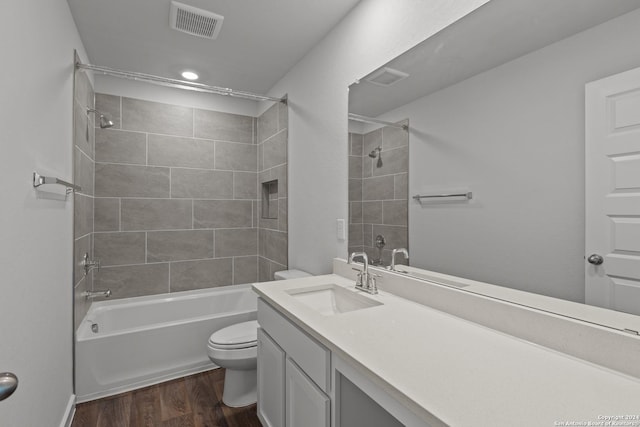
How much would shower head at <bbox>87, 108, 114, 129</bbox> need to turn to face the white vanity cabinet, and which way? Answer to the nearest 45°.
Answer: approximately 90° to its right

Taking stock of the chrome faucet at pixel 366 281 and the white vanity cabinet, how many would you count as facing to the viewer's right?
0

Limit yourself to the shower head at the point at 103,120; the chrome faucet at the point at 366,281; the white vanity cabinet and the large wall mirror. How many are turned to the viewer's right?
1

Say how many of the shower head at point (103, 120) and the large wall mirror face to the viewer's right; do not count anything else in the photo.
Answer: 1

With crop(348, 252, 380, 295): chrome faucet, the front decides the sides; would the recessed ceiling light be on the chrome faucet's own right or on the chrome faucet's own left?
on the chrome faucet's own right

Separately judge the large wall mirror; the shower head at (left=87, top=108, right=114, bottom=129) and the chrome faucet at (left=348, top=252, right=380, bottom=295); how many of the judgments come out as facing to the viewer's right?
1

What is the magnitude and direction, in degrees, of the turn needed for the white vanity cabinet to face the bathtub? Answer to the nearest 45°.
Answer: approximately 90° to its right

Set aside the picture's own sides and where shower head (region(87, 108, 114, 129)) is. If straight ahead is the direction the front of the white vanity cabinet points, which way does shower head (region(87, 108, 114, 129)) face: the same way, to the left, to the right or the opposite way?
the opposite way

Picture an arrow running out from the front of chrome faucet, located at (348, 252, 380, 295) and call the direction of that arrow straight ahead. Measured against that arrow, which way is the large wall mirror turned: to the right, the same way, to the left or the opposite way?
the same way

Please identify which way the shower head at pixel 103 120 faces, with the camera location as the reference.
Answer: facing to the right of the viewer

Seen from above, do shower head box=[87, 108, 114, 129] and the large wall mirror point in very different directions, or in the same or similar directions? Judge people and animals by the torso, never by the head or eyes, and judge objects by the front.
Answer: very different directions

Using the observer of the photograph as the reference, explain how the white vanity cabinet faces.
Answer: facing the viewer and to the left of the viewer

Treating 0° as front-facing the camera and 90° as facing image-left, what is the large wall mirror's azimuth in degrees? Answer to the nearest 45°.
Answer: approximately 45°

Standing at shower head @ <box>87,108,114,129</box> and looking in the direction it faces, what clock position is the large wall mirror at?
The large wall mirror is roughly at 2 o'clock from the shower head.
